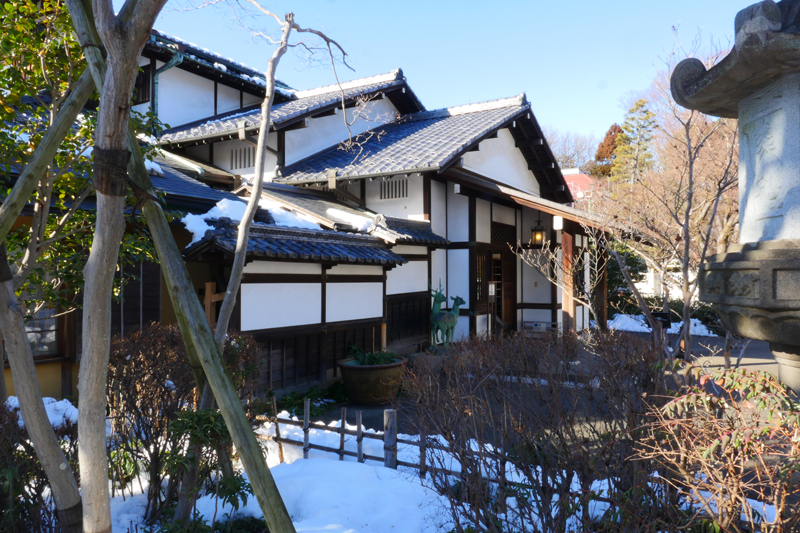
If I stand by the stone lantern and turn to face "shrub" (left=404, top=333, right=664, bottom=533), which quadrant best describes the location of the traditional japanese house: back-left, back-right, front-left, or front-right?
front-right

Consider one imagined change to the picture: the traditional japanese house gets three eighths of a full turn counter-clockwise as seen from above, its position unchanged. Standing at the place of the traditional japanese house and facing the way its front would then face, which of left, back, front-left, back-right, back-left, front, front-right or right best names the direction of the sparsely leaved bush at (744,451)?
back

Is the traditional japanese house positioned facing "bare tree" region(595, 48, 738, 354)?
yes

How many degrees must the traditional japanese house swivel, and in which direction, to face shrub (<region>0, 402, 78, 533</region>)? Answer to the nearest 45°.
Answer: approximately 45° to its right

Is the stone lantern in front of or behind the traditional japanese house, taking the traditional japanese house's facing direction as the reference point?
in front

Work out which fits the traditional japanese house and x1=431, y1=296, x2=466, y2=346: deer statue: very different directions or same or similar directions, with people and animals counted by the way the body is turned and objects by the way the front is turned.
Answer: same or similar directions
